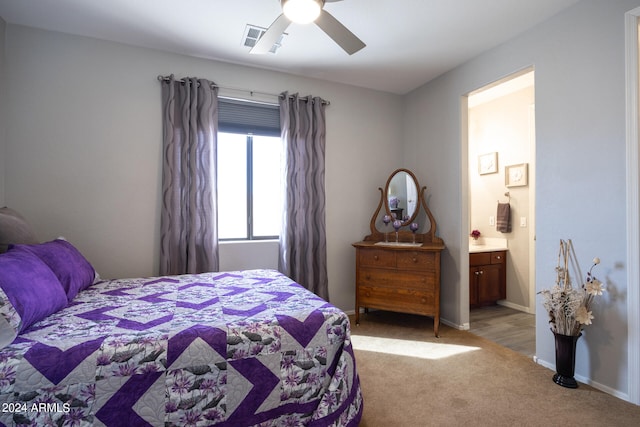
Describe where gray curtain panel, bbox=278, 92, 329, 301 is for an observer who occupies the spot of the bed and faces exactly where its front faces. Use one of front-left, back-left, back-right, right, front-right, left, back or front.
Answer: front-left

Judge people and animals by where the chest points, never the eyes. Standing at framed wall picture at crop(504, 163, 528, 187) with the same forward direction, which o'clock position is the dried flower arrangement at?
The dried flower arrangement is roughly at 10 o'clock from the framed wall picture.

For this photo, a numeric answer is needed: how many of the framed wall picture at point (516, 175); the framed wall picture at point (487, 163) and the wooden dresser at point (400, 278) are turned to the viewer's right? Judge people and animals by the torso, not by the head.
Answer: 0

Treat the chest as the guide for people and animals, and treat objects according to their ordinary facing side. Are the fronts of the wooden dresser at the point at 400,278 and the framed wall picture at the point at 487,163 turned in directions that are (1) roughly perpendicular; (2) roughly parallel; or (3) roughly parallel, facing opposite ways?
roughly parallel

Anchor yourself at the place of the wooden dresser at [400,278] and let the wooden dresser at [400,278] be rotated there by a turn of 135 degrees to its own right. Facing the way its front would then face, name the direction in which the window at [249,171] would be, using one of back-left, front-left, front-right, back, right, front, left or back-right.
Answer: left

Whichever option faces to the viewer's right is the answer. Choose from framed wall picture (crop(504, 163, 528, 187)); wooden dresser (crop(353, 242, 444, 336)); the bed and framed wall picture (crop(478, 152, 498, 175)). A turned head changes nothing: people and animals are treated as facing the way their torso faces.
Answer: the bed

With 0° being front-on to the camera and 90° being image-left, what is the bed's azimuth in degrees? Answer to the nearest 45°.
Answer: approximately 270°

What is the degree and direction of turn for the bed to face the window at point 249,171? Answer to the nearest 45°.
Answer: approximately 90° to its left

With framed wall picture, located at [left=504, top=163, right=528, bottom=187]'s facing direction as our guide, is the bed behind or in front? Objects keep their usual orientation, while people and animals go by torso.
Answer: in front

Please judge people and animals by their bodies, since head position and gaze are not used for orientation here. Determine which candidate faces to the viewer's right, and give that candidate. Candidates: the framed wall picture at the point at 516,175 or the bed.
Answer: the bed

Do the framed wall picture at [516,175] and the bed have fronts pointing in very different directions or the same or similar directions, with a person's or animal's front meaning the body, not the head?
very different directions

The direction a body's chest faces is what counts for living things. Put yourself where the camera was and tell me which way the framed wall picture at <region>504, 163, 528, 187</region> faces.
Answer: facing the viewer and to the left of the viewer

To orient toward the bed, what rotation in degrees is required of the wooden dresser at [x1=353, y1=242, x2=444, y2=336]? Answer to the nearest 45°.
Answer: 0° — it already faces it

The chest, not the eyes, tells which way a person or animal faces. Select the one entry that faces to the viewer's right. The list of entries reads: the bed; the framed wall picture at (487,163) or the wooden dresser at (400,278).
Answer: the bed

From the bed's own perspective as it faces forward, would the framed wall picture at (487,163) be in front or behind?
in front

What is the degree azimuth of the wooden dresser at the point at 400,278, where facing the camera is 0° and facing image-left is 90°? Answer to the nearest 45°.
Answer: approximately 45°

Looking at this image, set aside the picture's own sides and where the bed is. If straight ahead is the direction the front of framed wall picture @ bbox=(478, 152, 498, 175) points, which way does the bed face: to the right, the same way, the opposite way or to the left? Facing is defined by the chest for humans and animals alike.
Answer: the opposite way

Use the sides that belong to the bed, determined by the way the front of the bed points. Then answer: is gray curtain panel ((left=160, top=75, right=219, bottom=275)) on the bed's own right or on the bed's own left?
on the bed's own left

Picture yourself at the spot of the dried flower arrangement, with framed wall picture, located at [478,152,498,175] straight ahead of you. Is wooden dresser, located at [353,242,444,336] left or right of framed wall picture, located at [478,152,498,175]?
left
